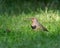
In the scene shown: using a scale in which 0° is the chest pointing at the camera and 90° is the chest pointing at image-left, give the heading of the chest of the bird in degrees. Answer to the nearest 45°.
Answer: approximately 90°
